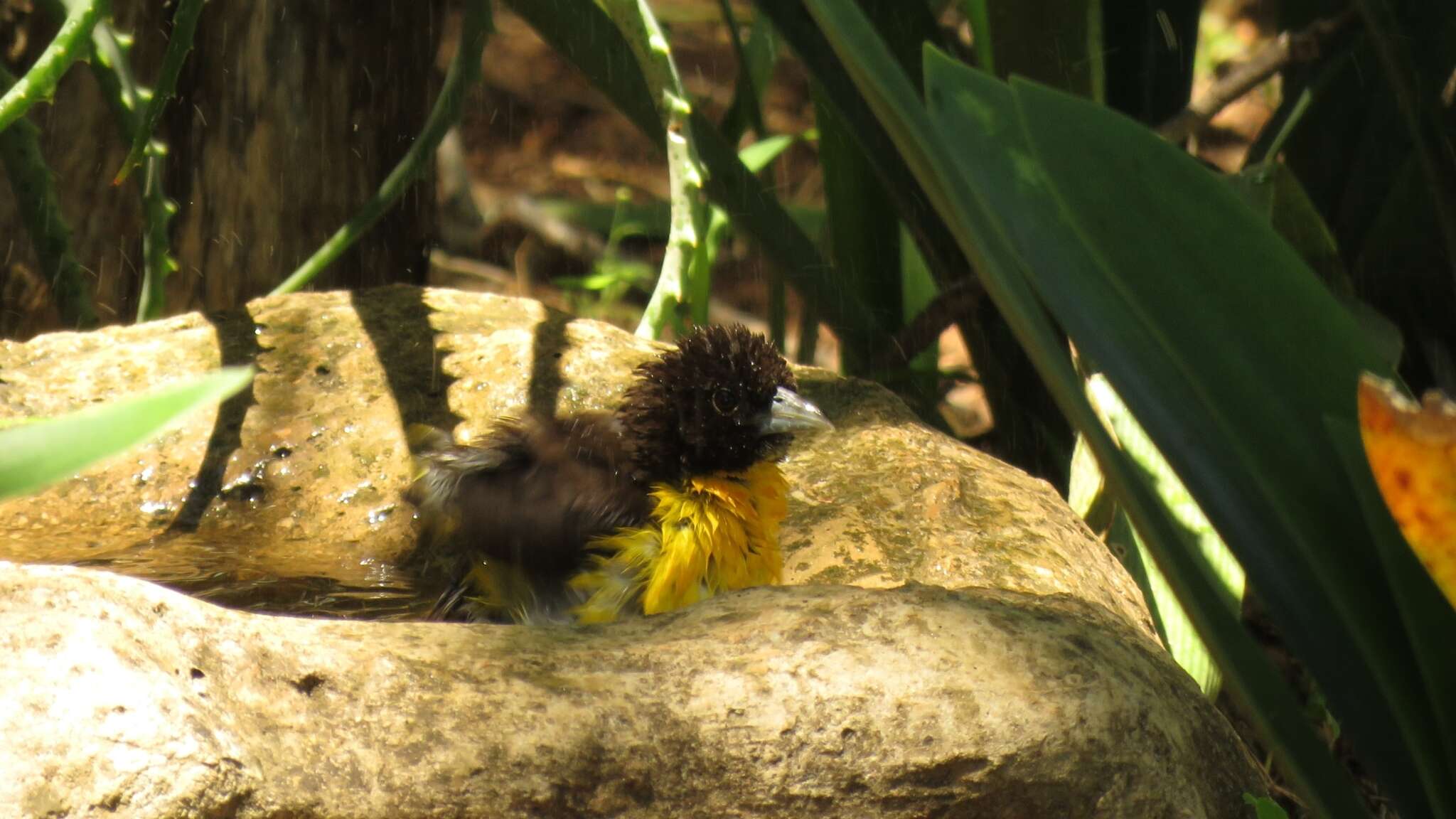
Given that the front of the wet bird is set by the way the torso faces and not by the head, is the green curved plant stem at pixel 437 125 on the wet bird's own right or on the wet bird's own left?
on the wet bird's own left

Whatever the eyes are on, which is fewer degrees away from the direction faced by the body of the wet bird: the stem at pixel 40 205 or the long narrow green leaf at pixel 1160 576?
the long narrow green leaf

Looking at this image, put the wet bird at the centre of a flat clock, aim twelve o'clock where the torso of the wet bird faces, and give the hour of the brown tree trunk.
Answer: The brown tree trunk is roughly at 8 o'clock from the wet bird.

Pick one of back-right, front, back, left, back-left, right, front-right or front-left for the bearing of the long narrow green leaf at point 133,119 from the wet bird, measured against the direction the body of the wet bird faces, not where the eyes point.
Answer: back-left

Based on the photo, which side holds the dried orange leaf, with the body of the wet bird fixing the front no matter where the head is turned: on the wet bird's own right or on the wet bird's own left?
on the wet bird's own left

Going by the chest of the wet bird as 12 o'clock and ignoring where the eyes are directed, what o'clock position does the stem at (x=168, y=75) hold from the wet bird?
The stem is roughly at 7 o'clock from the wet bird.

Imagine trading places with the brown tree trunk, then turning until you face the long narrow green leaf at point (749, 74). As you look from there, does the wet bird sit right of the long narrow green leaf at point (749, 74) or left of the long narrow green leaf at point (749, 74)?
right

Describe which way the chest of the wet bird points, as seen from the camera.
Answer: to the viewer's right

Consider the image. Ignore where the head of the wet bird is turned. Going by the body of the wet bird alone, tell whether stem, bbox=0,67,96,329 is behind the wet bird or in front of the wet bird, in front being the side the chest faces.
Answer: behind

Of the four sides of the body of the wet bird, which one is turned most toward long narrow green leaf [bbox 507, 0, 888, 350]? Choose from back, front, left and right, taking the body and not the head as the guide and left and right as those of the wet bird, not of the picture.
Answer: left

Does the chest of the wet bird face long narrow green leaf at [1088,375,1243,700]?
yes
